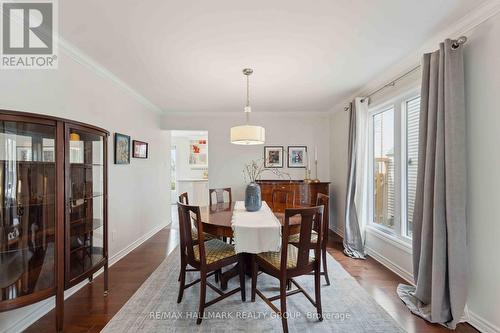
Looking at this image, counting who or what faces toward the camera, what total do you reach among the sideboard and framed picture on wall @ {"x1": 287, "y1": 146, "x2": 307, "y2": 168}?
2

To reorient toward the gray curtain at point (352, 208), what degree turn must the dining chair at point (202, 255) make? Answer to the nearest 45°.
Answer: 0° — it already faces it

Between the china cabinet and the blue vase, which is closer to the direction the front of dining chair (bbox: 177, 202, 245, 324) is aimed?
the blue vase

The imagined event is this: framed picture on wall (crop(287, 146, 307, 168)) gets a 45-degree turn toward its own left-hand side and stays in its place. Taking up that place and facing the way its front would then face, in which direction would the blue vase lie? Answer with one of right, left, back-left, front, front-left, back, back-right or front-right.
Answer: front-right

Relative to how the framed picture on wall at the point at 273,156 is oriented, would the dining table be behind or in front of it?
in front

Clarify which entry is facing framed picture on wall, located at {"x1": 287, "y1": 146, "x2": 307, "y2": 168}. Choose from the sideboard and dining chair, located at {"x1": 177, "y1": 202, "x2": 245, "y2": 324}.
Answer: the dining chair

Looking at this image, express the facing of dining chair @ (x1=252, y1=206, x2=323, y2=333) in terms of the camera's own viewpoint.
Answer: facing away from the viewer and to the left of the viewer

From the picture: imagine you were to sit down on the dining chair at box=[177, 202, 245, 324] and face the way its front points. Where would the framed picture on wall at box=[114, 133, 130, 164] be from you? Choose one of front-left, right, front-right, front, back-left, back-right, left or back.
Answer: left

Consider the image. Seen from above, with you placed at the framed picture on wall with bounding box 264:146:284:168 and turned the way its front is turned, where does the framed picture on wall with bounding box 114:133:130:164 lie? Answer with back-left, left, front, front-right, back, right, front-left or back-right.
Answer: front-right

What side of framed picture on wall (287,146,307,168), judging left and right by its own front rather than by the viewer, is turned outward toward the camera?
front

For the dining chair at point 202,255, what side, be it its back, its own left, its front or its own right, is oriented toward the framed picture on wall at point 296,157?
front

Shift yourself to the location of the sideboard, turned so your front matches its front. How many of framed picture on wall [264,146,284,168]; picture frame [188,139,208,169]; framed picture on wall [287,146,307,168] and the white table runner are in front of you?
1

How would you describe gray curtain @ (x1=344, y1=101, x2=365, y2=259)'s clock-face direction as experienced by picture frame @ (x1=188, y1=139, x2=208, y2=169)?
The gray curtain is roughly at 11 o'clock from the picture frame.

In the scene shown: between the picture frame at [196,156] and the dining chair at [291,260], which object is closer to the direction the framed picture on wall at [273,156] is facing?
the dining chair

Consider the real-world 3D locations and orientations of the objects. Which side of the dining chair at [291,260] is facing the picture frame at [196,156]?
front

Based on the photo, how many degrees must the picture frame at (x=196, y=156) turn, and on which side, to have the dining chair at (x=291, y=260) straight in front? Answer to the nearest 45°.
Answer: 0° — it already faces it

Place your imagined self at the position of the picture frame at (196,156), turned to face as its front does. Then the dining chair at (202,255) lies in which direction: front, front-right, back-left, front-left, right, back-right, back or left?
front

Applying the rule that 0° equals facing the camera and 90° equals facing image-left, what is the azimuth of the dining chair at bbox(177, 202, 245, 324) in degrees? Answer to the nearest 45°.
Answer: approximately 225°

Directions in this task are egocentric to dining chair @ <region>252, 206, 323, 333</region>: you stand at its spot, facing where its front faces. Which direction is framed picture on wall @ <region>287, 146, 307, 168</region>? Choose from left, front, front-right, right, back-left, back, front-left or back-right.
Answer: front-right

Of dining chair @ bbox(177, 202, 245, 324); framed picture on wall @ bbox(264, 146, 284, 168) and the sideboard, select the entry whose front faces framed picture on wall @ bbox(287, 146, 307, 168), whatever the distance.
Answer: the dining chair
